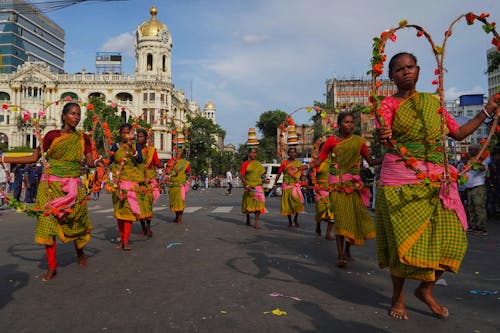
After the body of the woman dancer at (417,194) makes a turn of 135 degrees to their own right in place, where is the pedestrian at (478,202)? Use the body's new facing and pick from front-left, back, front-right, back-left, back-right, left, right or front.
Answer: front-right

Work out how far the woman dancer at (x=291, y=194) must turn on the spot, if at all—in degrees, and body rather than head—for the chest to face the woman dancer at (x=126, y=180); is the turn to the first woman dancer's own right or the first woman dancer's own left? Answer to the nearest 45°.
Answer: approximately 45° to the first woman dancer's own right

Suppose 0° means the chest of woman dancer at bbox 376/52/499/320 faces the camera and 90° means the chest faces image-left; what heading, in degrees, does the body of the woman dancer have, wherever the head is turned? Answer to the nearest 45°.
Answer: approximately 0°

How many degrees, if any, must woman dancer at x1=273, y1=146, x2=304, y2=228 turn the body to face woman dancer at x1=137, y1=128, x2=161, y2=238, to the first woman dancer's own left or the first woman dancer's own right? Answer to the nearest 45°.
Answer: approximately 45° to the first woman dancer's own right

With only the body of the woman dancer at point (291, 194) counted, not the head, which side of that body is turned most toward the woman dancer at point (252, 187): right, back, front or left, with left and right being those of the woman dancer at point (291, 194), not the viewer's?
right

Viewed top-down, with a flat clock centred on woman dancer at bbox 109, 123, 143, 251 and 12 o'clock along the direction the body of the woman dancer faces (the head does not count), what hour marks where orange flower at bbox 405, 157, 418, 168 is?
The orange flower is roughly at 11 o'clock from the woman dancer.

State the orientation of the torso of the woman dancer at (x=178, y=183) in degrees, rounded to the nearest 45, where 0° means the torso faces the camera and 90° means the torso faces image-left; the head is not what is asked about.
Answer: approximately 0°

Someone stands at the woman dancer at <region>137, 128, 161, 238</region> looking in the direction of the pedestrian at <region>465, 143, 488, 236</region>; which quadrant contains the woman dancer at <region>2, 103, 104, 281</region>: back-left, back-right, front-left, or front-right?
back-right
